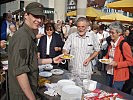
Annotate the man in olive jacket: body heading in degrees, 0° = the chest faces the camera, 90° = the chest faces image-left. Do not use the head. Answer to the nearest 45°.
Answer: approximately 270°

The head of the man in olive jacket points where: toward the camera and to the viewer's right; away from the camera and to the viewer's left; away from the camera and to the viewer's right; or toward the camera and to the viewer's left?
toward the camera and to the viewer's right
